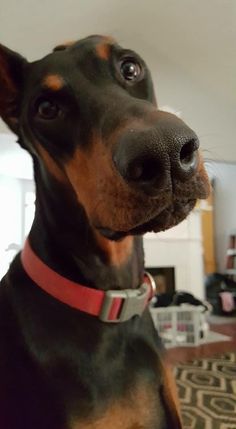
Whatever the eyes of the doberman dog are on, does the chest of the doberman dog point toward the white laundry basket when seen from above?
no

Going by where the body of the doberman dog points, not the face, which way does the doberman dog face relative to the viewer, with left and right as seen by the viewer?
facing the viewer and to the right of the viewer
